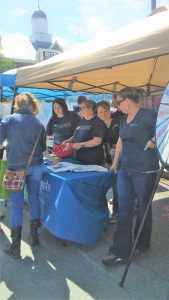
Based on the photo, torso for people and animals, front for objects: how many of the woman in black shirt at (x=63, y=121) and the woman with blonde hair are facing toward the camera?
1

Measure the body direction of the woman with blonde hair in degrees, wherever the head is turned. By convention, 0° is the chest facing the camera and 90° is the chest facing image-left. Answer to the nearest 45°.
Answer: approximately 180°

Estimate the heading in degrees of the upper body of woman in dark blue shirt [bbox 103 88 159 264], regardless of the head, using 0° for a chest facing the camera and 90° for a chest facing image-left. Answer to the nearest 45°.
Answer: approximately 45°

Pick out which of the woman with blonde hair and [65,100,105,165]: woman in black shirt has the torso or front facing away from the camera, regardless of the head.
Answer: the woman with blonde hair

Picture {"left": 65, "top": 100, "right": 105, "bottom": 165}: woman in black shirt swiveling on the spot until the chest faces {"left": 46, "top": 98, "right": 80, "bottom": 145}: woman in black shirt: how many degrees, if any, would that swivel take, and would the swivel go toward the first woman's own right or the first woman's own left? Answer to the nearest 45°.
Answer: approximately 90° to the first woman's own right

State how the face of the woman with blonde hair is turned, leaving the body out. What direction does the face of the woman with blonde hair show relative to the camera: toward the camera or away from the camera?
away from the camera
